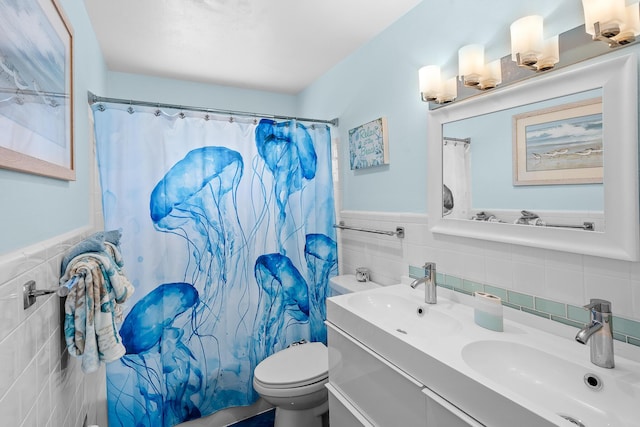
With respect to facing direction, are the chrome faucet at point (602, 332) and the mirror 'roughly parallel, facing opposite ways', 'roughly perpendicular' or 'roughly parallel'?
roughly parallel

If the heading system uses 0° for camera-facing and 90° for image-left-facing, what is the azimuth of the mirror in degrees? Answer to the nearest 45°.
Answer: approximately 45°

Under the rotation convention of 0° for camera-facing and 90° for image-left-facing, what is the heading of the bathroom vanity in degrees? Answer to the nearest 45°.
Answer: approximately 45°

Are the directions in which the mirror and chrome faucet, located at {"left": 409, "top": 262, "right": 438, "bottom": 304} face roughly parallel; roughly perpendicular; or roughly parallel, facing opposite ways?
roughly parallel

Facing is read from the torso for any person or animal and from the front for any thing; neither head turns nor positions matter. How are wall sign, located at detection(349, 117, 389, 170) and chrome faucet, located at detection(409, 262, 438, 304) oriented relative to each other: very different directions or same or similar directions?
same or similar directions

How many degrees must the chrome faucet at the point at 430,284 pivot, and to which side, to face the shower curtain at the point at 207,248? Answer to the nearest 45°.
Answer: approximately 45° to its right

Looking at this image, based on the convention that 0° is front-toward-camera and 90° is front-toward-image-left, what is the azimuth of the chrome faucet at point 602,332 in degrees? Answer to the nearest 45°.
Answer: approximately 45°

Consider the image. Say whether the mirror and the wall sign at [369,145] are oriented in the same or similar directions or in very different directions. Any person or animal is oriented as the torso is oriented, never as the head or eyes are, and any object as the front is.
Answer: same or similar directions

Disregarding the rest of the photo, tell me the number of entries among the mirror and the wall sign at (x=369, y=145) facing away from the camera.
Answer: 0

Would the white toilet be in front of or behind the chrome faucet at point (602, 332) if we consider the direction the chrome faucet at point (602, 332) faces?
in front

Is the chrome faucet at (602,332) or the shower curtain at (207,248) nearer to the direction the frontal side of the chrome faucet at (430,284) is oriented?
the shower curtain

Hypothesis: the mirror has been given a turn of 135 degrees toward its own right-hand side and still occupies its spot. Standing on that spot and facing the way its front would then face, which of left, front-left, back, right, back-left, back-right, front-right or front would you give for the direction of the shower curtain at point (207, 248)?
left

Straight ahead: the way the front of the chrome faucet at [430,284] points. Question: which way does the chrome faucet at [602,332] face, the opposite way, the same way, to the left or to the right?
the same way
